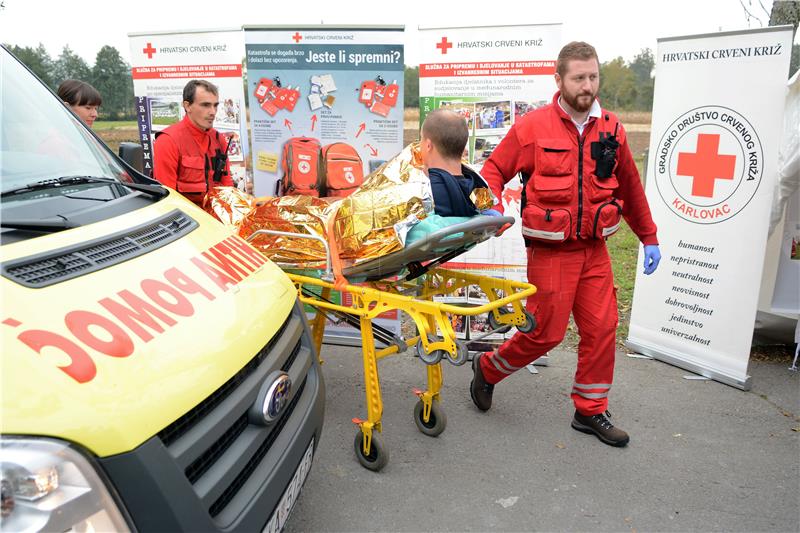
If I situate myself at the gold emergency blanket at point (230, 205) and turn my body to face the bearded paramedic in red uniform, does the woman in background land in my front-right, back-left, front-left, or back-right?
back-left

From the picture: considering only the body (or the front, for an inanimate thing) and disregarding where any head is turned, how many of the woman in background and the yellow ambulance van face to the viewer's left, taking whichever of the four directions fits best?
0

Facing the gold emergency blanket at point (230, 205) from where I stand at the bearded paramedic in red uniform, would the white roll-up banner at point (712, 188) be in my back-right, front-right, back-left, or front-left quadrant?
back-right

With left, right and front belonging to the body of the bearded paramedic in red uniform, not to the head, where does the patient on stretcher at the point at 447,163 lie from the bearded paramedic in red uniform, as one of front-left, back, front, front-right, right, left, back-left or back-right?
right

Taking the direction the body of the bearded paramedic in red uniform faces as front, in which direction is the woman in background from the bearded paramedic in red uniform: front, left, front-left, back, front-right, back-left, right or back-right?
back-right

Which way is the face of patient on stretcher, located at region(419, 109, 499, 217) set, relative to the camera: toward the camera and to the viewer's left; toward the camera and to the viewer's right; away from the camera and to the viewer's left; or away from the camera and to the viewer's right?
away from the camera and to the viewer's left

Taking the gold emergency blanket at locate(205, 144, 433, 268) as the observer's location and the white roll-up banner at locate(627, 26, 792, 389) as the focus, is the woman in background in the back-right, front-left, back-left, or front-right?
back-left

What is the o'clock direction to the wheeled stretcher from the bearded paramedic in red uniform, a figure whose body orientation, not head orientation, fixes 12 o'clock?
The wheeled stretcher is roughly at 3 o'clock from the bearded paramedic in red uniform.

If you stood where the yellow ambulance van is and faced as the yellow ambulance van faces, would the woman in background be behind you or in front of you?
behind
